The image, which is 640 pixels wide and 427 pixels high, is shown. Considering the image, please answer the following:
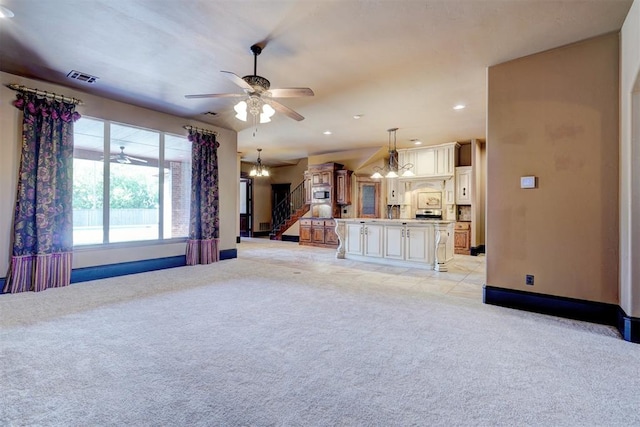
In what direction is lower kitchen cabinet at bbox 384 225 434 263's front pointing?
toward the camera

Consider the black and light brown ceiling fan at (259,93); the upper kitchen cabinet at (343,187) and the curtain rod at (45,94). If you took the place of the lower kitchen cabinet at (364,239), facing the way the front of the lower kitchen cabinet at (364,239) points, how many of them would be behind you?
1

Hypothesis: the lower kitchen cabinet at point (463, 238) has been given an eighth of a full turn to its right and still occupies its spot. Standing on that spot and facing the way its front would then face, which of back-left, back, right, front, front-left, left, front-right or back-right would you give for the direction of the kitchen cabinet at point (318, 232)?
front-right

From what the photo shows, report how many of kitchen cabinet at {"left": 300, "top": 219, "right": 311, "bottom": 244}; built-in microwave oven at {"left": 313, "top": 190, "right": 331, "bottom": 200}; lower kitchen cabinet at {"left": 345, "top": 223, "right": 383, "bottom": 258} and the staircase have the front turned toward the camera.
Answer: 3

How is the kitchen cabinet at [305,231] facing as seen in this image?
toward the camera

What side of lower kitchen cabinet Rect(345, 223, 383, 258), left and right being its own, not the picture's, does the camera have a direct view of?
front

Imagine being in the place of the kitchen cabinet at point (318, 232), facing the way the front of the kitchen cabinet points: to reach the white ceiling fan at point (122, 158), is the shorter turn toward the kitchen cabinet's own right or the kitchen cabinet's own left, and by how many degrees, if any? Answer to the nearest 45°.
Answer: approximately 45° to the kitchen cabinet's own right

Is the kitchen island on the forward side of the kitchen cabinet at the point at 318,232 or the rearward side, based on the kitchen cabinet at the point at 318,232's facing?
on the forward side

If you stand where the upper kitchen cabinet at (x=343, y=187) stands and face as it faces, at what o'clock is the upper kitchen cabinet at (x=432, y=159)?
the upper kitchen cabinet at (x=432, y=159) is roughly at 8 o'clock from the upper kitchen cabinet at (x=343, y=187).

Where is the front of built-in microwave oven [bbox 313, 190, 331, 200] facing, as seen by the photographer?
facing the viewer

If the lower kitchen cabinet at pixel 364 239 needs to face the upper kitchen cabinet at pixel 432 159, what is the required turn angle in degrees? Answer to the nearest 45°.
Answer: approximately 135° to its left

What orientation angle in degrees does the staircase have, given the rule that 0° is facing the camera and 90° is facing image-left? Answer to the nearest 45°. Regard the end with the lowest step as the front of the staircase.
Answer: approximately 90°

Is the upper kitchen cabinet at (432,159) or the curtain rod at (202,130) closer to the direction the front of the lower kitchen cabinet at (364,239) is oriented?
the curtain rod
